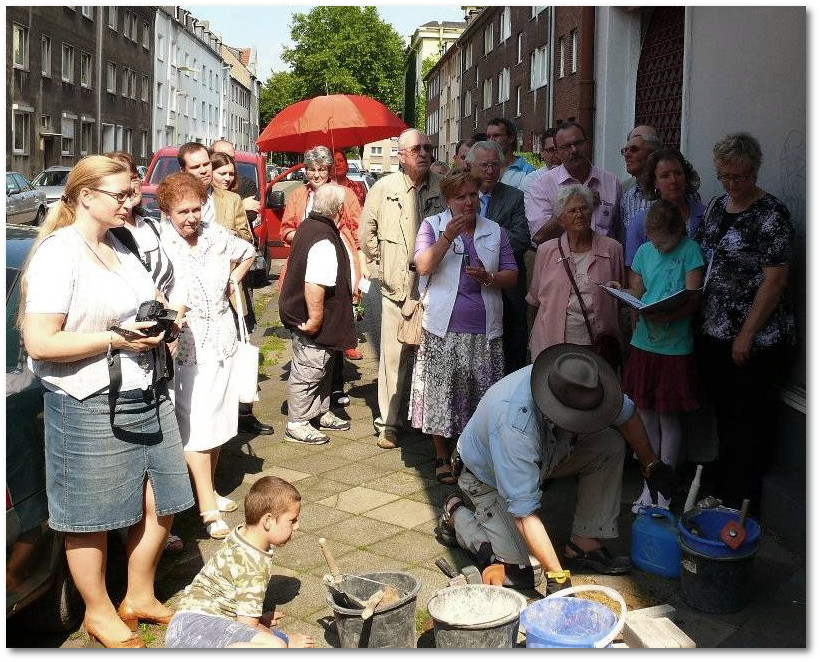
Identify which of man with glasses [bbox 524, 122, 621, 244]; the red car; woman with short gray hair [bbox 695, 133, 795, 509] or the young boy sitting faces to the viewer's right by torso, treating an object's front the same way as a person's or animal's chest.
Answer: the young boy sitting

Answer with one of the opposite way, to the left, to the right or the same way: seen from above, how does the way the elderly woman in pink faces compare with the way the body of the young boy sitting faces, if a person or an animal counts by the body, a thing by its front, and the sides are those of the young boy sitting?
to the right

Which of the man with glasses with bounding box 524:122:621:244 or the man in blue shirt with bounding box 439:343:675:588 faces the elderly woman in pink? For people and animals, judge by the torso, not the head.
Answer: the man with glasses
